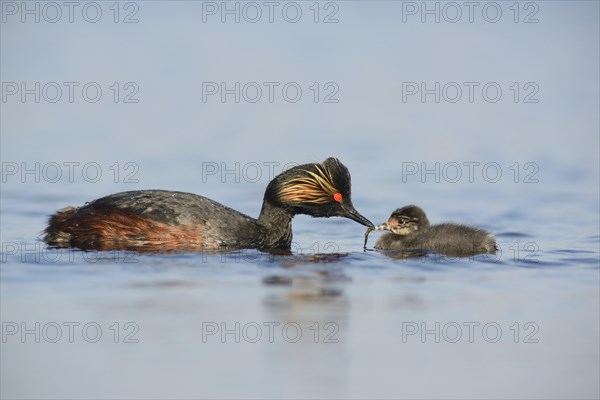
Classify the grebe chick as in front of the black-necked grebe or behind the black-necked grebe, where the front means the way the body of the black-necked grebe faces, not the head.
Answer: in front

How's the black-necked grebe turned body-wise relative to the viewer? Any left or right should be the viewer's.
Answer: facing to the right of the viewer

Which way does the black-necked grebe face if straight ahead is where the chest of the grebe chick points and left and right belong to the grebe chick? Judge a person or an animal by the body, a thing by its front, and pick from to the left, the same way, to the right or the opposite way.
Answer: the opposite way

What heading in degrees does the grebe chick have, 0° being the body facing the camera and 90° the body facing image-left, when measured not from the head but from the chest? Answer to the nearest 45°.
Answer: approximately 90°

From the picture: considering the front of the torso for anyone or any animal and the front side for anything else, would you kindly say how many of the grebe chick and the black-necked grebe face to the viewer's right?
1

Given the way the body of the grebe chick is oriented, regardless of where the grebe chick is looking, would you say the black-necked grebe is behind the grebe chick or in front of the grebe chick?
in front
